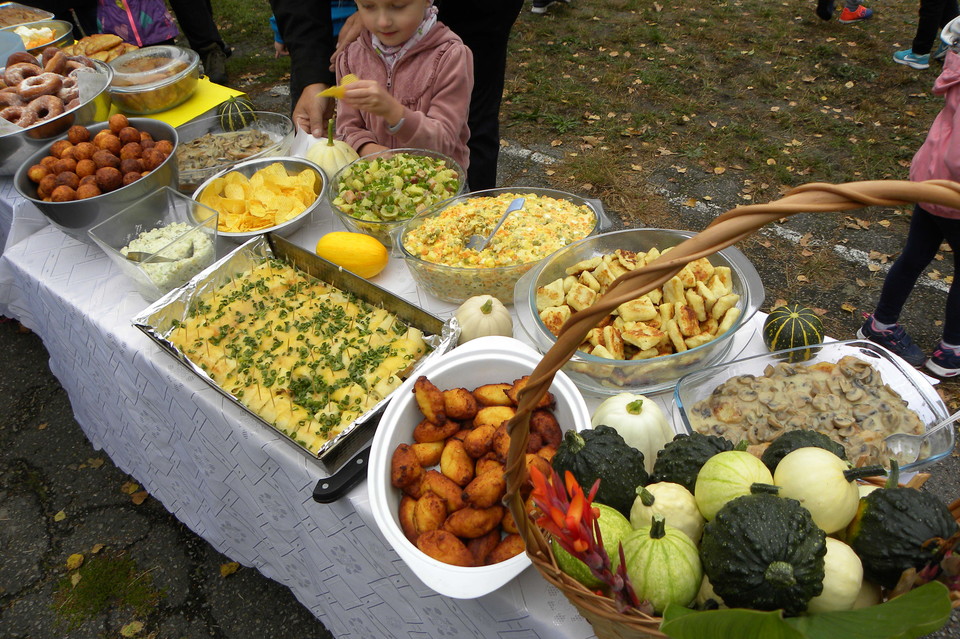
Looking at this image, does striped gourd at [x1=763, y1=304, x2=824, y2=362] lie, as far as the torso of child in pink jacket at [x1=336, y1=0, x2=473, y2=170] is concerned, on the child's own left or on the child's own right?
on the child's own left

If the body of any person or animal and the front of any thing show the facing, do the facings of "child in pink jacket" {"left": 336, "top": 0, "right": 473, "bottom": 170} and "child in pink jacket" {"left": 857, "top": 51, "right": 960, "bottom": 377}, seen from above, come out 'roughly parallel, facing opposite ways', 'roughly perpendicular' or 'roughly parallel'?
roughly perpendicular

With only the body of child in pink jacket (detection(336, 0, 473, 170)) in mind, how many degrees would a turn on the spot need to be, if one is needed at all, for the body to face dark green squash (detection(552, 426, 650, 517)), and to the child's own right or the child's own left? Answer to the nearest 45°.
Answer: approximately 45° to the child's own left

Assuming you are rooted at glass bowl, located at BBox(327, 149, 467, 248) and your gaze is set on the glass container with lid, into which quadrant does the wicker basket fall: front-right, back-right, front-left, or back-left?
back-left

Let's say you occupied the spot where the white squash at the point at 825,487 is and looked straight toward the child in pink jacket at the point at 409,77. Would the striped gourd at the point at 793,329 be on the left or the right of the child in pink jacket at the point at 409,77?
right
